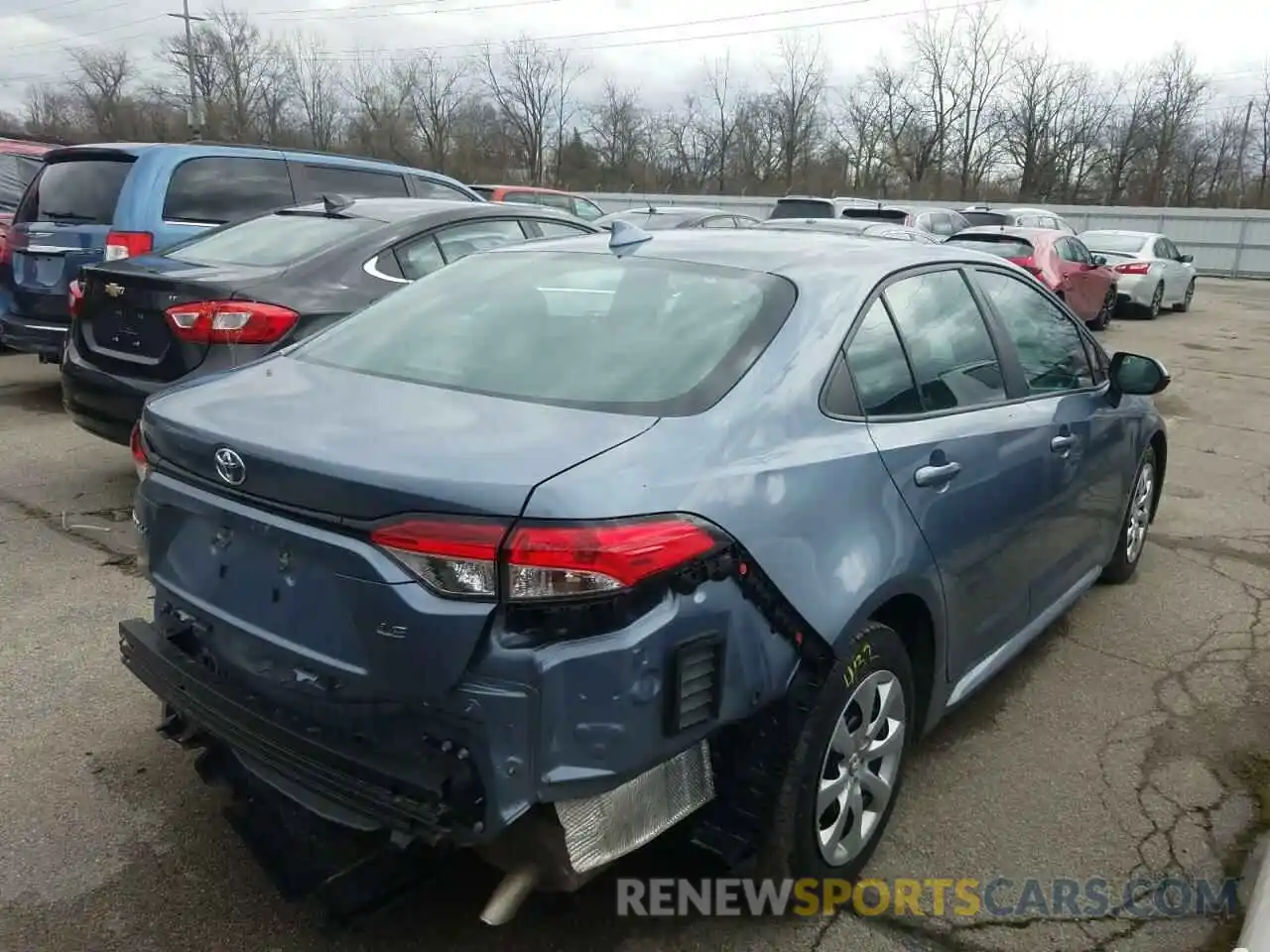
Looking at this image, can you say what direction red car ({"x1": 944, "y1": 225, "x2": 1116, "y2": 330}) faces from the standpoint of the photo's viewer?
facing away from the viewer and to the right of the viewer

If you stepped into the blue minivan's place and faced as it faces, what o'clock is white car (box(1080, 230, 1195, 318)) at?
The white car is roughly at 1 o'clock from the blue minivan.

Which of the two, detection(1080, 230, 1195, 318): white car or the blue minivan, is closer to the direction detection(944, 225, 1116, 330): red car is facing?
the white car

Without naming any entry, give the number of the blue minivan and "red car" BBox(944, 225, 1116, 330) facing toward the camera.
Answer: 0

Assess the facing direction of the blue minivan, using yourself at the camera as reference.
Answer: facing away from the viewer and to the right of the viewer

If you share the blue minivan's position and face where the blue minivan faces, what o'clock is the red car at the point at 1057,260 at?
The red car is roughly at 1 o'clock from the blue minivan.

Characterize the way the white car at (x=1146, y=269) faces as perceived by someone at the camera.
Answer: facing away from the viewer and to the right of the viewer

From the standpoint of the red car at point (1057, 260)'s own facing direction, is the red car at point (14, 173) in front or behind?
behind

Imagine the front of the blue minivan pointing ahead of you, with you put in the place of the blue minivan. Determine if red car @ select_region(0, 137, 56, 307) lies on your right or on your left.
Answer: on your left

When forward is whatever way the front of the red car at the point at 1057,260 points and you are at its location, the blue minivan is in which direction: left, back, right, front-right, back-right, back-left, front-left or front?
back
